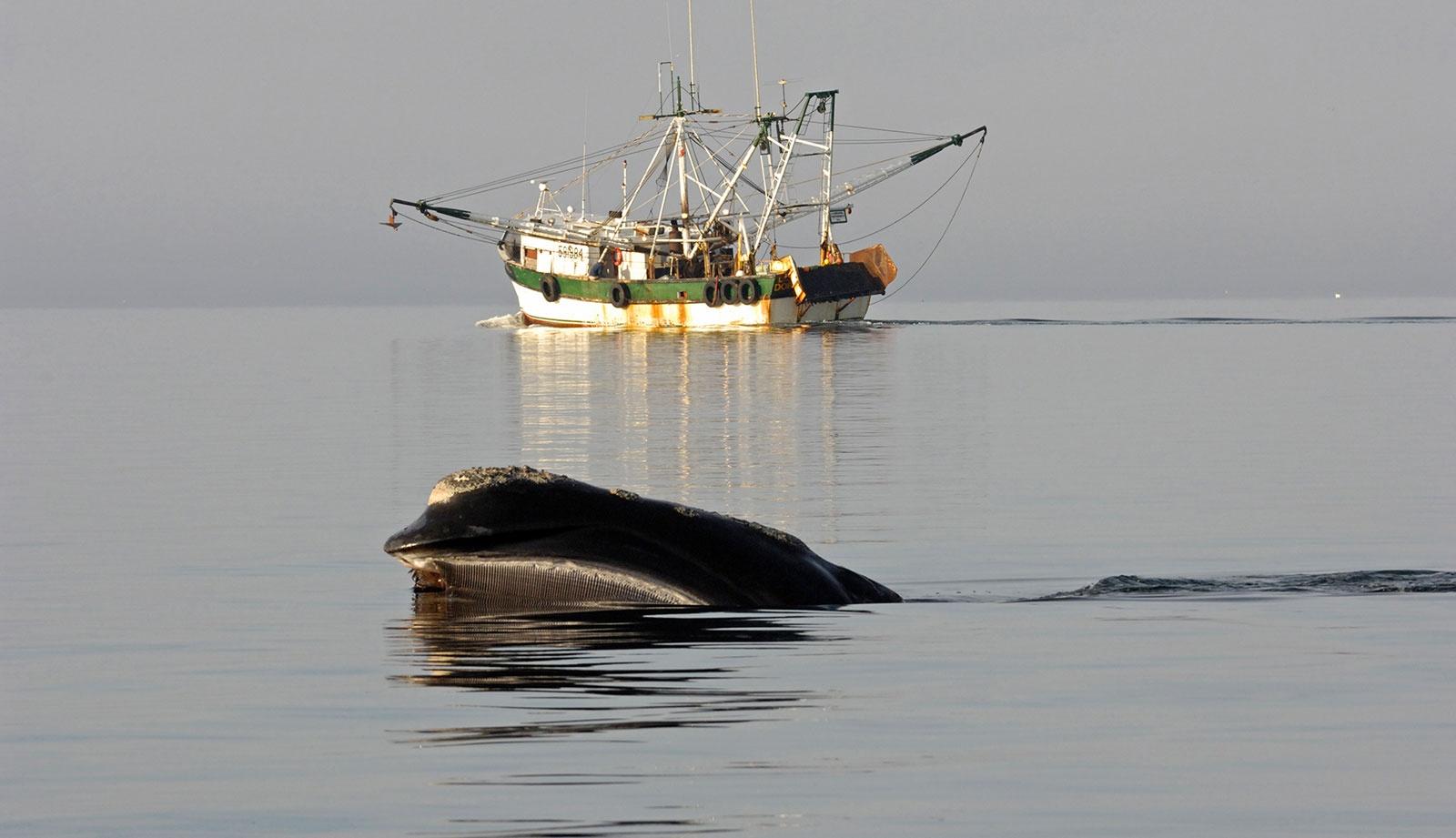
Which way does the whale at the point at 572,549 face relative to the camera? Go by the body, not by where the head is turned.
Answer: to the viewer's left
